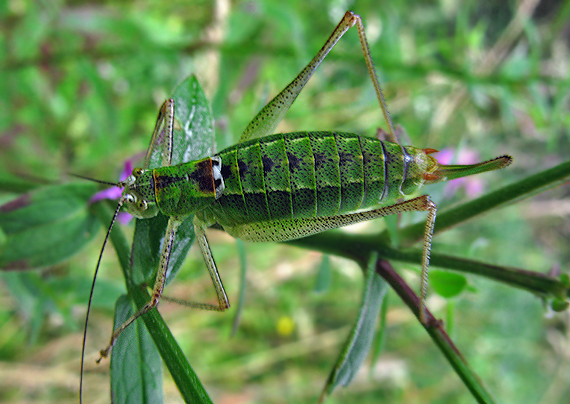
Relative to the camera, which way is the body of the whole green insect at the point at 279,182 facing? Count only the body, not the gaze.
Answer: to the viewer's left

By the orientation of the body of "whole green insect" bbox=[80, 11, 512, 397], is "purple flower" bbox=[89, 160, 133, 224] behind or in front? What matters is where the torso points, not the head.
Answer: in front

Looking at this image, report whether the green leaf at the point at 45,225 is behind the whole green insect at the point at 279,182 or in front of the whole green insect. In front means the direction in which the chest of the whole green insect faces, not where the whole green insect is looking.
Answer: in front
